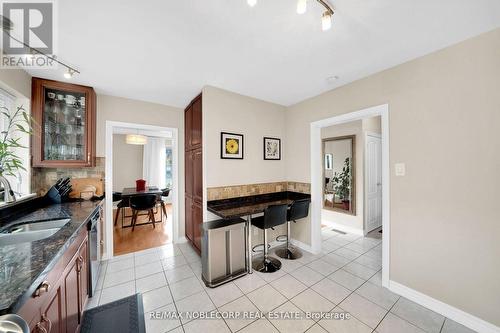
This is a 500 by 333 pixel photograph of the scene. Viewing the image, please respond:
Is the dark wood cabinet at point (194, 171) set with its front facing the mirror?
no

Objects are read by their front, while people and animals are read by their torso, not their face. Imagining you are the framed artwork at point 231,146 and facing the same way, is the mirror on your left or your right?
on your left

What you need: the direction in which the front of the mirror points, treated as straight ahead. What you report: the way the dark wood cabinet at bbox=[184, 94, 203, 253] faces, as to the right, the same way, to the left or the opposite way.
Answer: the same way

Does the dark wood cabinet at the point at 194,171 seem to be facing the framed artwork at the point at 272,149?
no

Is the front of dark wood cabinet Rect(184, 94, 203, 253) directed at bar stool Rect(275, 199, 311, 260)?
no

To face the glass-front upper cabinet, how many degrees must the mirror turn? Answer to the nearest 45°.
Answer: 0° — it already faces it

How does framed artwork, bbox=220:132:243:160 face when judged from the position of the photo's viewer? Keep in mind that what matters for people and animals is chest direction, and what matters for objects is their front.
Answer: facing the viewer and to the right of the viewer

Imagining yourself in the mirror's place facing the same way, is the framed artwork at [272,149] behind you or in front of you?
in front
